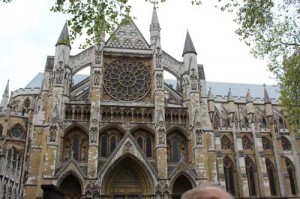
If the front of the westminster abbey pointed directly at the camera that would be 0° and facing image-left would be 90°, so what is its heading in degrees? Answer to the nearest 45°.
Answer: approximately 0°
